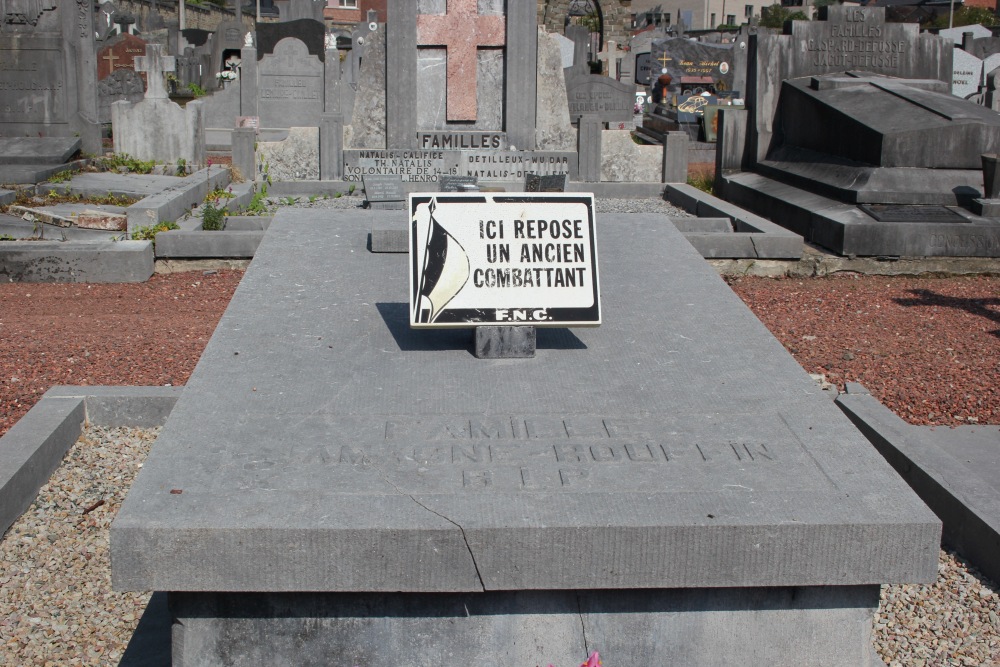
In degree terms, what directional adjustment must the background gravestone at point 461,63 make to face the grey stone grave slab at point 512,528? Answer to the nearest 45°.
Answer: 0° — it already faces it

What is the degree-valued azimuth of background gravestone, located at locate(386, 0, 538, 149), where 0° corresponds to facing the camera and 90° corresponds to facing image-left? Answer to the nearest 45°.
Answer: approximately 0°

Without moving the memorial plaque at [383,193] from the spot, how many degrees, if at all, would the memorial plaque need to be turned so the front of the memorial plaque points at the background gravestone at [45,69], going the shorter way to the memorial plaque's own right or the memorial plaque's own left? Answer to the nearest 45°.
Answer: approximately 135° to the memorial plaque's own right

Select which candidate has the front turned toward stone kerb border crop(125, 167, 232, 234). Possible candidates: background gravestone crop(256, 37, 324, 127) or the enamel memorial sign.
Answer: the background gravestone

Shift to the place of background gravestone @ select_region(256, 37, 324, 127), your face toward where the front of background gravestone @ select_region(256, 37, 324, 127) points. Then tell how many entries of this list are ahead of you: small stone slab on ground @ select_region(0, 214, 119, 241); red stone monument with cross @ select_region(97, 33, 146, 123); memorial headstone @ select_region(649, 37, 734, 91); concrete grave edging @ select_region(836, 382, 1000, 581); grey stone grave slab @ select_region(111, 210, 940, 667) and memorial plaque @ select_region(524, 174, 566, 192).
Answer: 4

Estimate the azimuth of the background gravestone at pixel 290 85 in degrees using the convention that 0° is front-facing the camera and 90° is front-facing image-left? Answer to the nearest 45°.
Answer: approximately 0°
